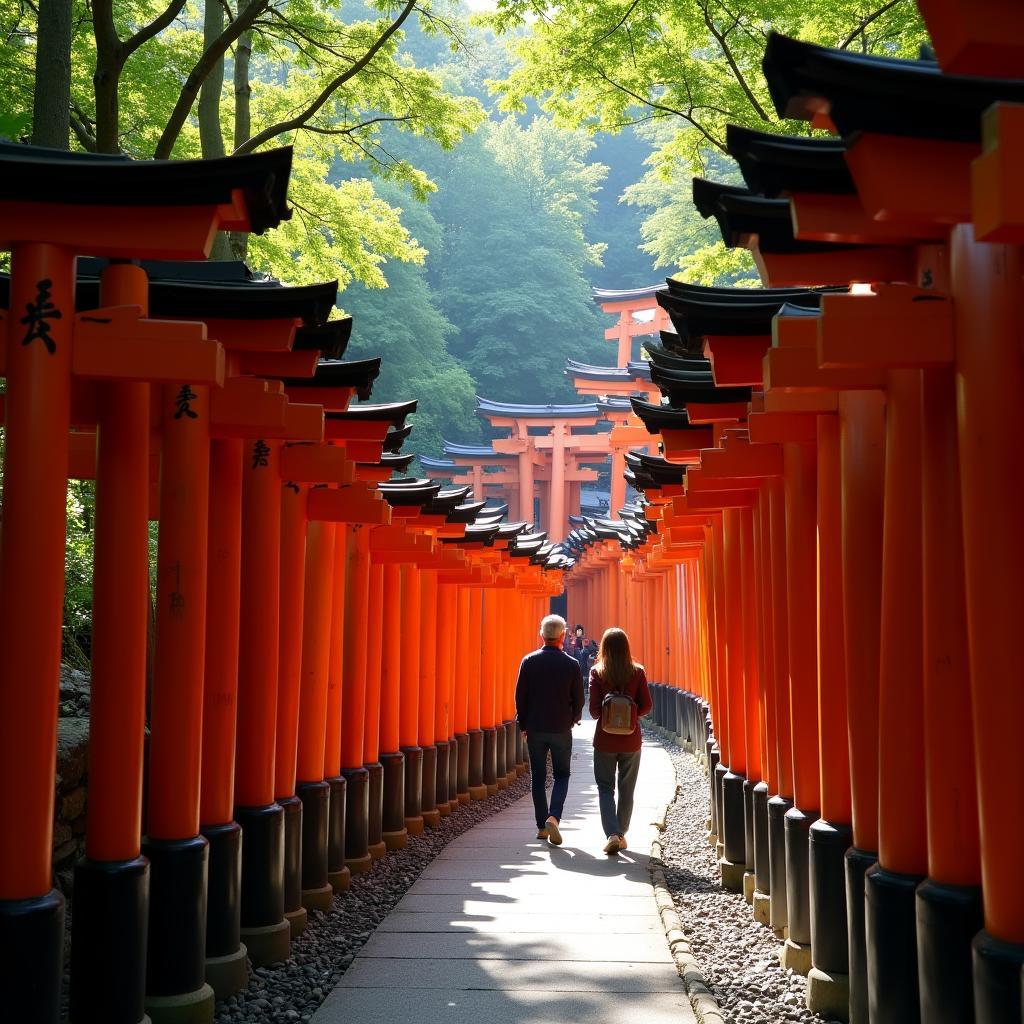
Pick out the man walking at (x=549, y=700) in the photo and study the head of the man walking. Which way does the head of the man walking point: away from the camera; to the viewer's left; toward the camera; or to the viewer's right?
away from the camera

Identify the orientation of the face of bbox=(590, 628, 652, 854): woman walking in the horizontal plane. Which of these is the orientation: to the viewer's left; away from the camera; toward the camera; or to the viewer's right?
away from the camera

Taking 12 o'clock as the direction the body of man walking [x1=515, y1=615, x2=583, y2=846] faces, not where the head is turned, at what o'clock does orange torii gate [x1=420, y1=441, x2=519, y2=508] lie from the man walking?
The orange torii gate is roughly at 12 o'clock from the man walking.

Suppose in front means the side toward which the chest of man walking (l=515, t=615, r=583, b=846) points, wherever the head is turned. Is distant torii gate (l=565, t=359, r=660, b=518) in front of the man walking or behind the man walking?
in front

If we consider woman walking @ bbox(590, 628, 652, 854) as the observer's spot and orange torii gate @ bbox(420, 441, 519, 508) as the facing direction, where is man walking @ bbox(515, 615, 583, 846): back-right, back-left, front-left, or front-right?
front-left

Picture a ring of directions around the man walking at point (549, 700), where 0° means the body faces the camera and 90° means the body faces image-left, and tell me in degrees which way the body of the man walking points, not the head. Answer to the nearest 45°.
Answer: approximately 180°

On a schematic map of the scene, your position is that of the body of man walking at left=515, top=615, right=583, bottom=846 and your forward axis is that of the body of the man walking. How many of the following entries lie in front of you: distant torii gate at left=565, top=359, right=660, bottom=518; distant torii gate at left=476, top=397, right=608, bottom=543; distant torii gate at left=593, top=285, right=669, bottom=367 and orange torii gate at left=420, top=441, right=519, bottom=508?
4

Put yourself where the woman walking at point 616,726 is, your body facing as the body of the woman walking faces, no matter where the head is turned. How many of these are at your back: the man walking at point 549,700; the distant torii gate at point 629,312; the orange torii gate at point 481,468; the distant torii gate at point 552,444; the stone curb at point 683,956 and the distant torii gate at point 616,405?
1

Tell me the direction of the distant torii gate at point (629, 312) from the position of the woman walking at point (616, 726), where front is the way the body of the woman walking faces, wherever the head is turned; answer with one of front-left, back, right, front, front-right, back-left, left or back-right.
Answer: front

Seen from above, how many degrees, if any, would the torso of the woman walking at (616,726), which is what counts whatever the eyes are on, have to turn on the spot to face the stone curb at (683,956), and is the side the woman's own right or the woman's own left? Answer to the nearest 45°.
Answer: approximately 180°

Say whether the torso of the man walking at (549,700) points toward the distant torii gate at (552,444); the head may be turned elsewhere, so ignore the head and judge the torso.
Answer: yes

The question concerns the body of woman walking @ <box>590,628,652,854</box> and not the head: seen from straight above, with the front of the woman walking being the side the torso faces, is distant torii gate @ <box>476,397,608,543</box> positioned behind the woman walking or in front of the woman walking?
in front

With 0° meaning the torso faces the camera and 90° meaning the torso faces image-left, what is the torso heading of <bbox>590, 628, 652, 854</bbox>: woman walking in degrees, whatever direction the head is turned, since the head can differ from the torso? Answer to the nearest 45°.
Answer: approximately 180°

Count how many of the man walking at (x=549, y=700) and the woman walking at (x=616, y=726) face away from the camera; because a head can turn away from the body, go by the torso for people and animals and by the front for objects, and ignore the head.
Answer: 2

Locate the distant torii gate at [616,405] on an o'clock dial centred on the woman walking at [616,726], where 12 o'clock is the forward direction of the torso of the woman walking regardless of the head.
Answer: The distant torii gate is roughly at 12 o'clock from the woman walking.

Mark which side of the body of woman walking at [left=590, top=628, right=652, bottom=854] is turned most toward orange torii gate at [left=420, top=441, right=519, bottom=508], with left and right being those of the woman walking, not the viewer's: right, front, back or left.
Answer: front

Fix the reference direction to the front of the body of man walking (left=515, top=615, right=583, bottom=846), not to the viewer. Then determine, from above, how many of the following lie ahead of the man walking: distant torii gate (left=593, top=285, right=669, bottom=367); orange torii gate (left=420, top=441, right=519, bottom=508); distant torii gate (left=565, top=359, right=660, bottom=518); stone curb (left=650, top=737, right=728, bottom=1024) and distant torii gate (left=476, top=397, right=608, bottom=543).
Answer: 4
